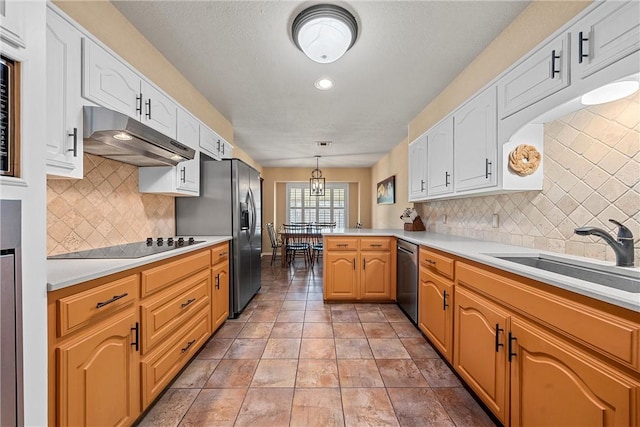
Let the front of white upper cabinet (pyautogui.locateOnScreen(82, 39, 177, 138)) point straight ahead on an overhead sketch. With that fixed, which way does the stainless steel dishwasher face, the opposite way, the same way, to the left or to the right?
the opposite way

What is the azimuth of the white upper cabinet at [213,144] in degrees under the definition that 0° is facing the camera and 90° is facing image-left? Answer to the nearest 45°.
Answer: approximately 270°

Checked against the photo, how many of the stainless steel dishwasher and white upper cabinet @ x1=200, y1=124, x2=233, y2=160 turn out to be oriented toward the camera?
0

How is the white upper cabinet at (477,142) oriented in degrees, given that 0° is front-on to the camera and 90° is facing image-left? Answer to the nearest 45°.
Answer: approximately 45°

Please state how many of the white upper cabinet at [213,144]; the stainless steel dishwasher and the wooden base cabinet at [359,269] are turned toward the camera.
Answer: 1

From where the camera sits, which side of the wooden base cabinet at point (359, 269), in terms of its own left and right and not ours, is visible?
front

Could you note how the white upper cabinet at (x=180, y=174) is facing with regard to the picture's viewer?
facing the viewer and to the right of the viewer

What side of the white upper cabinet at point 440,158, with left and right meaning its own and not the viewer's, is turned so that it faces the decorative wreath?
left

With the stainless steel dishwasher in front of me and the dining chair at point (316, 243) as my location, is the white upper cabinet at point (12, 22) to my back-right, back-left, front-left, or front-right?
front-right

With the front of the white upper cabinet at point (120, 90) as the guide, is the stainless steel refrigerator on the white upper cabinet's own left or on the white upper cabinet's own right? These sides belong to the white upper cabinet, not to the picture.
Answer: on the white upper cabinet's own left

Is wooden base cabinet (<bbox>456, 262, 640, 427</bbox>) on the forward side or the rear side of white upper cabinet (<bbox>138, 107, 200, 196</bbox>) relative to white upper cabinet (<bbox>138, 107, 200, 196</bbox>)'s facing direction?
on the forward side

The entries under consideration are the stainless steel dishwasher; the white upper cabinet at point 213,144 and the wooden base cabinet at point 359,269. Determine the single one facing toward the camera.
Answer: the wooden base cabinet

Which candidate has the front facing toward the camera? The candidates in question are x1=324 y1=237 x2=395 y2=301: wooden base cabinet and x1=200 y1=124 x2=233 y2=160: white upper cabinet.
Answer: the wooden base cabinet
